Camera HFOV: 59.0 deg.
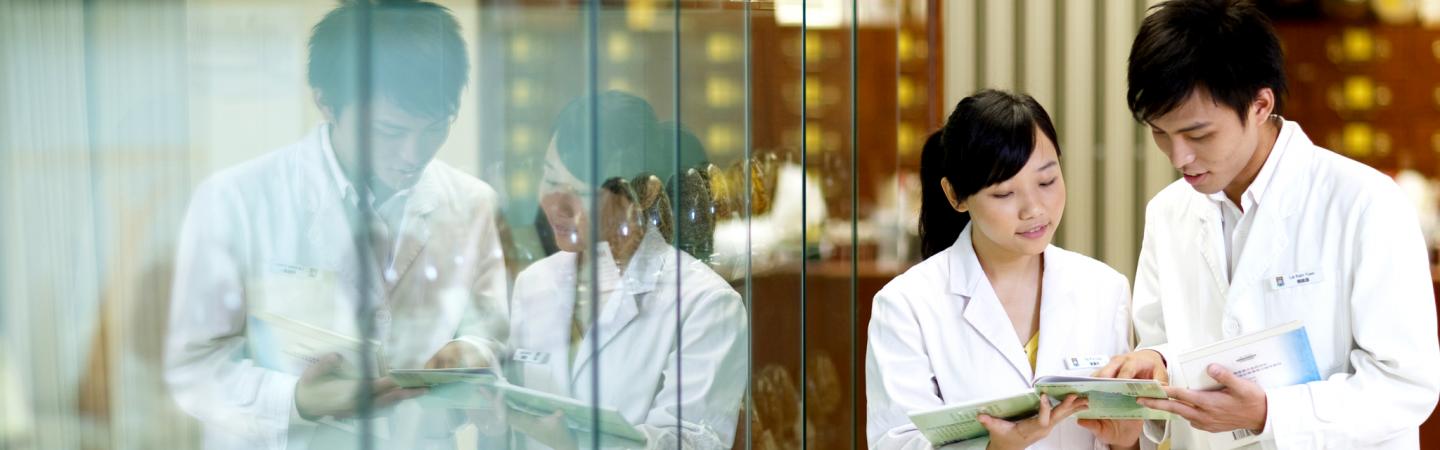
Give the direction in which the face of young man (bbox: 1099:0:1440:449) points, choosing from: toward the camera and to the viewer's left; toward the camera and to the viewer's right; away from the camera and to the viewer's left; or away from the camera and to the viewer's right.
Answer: toward the camera and to the viewer's left
